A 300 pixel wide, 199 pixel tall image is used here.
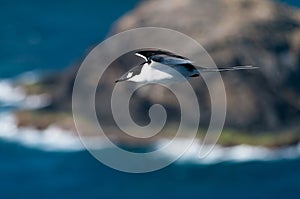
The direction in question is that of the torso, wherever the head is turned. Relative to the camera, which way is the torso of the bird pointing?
to the viewer's left
